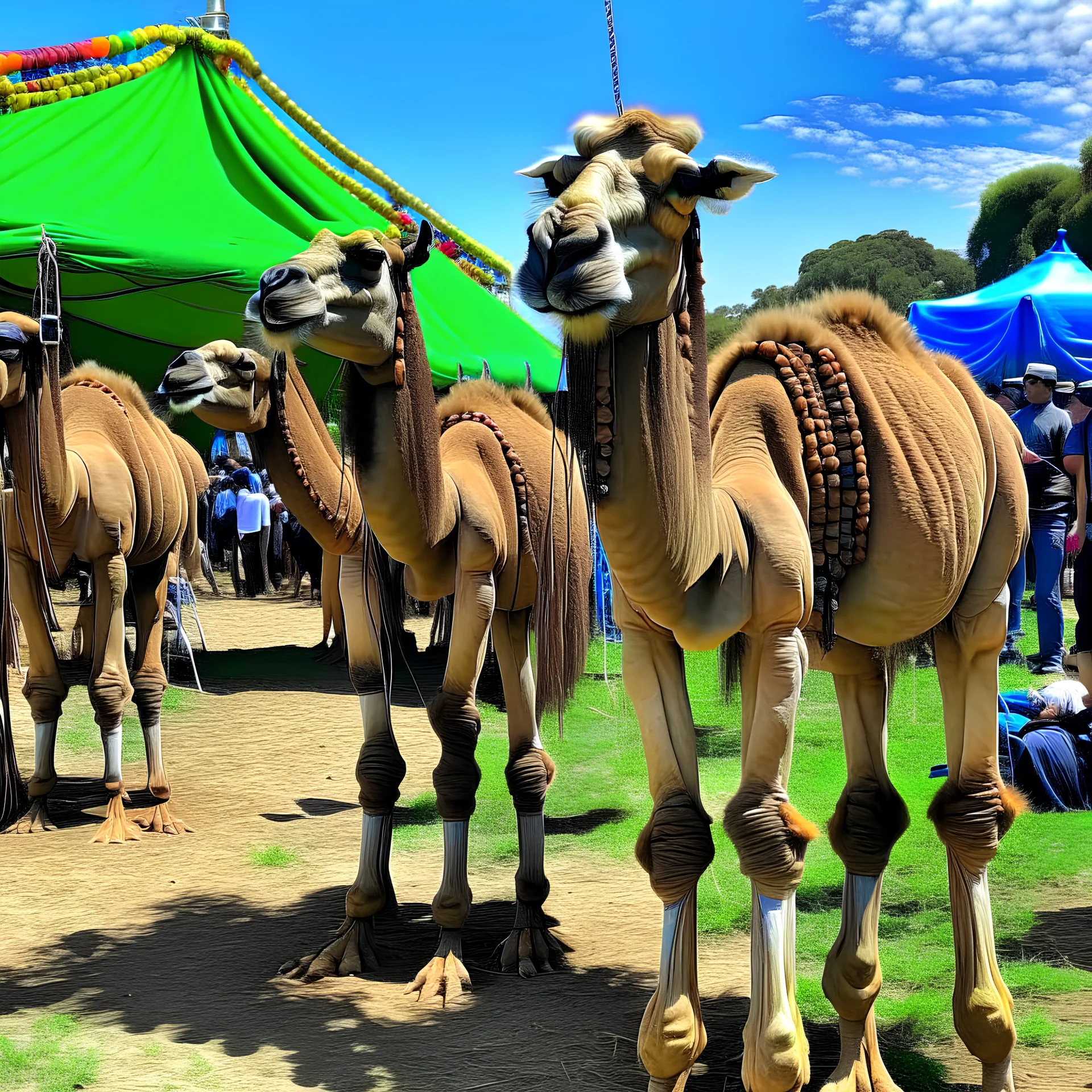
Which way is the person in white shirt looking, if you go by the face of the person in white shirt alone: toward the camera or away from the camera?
away from the camera

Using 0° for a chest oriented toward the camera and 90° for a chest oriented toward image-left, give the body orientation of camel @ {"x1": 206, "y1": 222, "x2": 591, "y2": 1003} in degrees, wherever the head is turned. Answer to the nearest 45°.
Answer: approximately 45°

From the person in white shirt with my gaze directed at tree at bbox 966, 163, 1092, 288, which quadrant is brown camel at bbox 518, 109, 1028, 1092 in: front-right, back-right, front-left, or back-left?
back-right

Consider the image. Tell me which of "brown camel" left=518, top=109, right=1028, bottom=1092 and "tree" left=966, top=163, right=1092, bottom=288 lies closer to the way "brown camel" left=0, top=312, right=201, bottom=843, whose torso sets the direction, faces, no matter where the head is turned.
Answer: the brown camel

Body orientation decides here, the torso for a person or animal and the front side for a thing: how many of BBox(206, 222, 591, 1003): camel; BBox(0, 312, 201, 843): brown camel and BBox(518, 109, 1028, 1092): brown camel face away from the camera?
0

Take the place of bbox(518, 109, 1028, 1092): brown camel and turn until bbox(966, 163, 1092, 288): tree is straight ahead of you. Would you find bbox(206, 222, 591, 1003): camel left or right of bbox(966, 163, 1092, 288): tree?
left

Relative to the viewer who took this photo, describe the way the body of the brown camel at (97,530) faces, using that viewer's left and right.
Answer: facing the viewer and to the left of the viewer

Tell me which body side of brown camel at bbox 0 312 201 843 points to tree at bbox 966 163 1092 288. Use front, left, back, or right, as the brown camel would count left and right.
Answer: back

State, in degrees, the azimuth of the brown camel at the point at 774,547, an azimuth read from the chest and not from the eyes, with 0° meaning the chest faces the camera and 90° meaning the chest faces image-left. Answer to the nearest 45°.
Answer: approximately 45°

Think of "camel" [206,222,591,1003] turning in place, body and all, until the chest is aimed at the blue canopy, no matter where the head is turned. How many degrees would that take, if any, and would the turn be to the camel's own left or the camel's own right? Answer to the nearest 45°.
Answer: approximately 180°

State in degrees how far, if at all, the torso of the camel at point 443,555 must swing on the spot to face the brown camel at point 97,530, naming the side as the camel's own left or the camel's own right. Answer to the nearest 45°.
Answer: approximately 90° to the camel's own right

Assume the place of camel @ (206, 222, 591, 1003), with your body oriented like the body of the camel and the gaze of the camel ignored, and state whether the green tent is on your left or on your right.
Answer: on your right

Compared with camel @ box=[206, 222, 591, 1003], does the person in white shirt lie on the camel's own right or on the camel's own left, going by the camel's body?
on the camel's own right

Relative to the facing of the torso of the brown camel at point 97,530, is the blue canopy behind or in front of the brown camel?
behind
